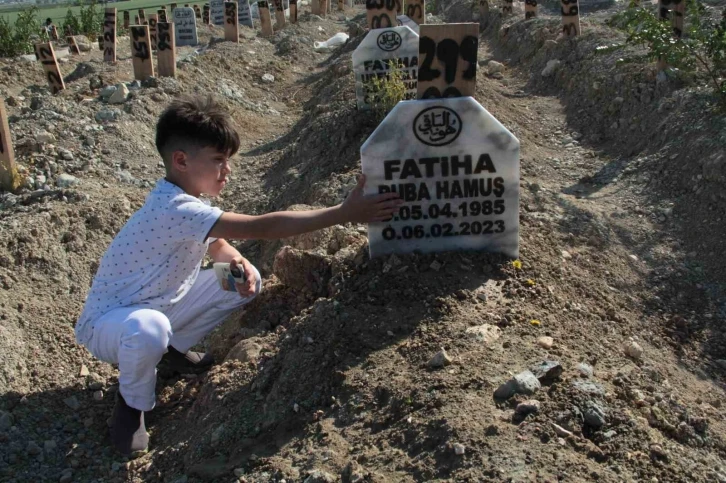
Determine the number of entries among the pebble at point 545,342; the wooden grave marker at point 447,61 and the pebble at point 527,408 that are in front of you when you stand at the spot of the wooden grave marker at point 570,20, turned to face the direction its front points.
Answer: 3

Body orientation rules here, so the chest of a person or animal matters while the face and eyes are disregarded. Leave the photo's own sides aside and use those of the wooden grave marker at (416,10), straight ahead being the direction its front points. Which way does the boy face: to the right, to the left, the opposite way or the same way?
to the left

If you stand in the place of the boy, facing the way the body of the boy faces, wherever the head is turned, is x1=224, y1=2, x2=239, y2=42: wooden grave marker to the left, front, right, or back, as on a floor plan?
left

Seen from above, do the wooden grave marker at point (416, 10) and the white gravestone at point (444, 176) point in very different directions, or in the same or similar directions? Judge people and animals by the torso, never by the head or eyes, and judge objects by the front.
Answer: same or similar directions

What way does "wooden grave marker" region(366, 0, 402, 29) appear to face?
toward the camera

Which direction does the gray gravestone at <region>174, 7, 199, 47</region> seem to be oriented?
toward the camera

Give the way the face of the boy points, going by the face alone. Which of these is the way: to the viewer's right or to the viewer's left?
to the viewer's right

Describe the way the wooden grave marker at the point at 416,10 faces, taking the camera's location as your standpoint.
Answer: facing the viewer

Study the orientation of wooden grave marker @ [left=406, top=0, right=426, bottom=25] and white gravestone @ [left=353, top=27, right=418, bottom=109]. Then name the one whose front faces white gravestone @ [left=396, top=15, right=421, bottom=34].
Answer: the wooden grave marker

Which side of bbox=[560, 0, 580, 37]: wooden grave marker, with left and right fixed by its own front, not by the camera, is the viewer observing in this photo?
front

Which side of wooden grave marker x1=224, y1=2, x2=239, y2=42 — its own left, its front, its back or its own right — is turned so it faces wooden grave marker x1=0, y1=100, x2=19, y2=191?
front

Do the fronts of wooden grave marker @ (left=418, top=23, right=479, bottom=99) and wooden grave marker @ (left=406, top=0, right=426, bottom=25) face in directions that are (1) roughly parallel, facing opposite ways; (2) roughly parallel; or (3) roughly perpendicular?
roughly parallel

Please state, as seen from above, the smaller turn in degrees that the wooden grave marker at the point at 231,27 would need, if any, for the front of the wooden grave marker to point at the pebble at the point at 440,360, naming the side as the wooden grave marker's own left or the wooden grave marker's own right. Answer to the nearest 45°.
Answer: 0° — it already faces it
